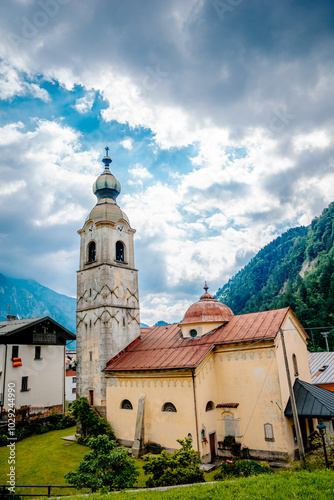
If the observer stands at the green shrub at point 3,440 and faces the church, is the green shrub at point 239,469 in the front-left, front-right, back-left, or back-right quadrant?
front-right

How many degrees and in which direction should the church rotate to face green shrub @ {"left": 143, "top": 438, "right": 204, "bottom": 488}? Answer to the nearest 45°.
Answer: approximately 45° to its right

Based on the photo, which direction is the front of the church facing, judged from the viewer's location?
facing the viewer and to the right of the viewer

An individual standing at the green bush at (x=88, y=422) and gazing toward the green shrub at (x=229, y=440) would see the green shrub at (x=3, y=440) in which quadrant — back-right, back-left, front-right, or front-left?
back-right

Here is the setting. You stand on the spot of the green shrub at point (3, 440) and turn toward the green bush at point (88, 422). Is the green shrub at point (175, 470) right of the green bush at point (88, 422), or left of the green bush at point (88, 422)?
right

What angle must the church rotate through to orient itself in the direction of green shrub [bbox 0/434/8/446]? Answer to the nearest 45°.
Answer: approximately 135° to its right
